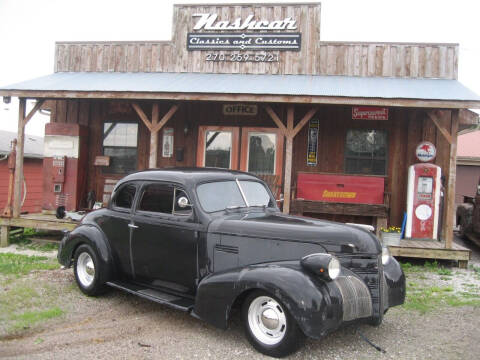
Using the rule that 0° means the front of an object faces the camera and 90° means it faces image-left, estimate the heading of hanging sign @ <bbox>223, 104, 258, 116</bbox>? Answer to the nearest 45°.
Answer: approximately 0°

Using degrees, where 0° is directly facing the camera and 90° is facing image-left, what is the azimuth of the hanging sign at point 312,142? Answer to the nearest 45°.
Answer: approximately 0°

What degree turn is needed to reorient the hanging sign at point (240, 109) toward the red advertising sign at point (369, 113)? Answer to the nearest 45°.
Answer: approximately 90° to its left

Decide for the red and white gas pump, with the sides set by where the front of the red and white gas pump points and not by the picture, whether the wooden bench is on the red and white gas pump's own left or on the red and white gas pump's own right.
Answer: on the red and white gas pump's own right
